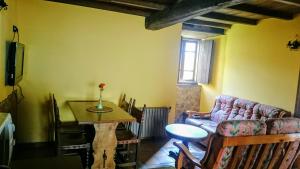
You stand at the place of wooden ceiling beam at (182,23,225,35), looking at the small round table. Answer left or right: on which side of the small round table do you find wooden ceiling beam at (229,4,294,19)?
left

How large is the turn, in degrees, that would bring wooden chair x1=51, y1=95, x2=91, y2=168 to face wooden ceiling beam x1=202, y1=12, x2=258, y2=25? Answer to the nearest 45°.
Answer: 0° — it already faces it

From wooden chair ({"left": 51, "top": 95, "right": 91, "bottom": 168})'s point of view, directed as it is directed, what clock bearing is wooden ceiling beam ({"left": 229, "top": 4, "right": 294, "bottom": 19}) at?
The wooden ceiling beam is roughly at 12 o'clock from the wooden chair.

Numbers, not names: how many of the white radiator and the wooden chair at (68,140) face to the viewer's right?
1

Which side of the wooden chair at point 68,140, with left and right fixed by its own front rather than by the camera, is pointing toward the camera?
right

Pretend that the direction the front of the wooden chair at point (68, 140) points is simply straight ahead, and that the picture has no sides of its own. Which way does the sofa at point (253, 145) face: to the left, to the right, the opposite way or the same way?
to the left

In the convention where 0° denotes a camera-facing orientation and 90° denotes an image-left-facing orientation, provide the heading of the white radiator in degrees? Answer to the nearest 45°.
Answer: approximately 0°

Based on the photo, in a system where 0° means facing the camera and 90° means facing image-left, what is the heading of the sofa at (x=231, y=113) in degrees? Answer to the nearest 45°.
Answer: approximately 45°

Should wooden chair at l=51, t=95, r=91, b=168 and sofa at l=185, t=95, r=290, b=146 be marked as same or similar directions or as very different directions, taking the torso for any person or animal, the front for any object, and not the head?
very different directions

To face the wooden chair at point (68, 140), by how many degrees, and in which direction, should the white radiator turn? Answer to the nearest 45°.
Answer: approximately 45° to its right

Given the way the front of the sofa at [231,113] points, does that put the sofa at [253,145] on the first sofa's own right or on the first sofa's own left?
on the first sofa's own left
